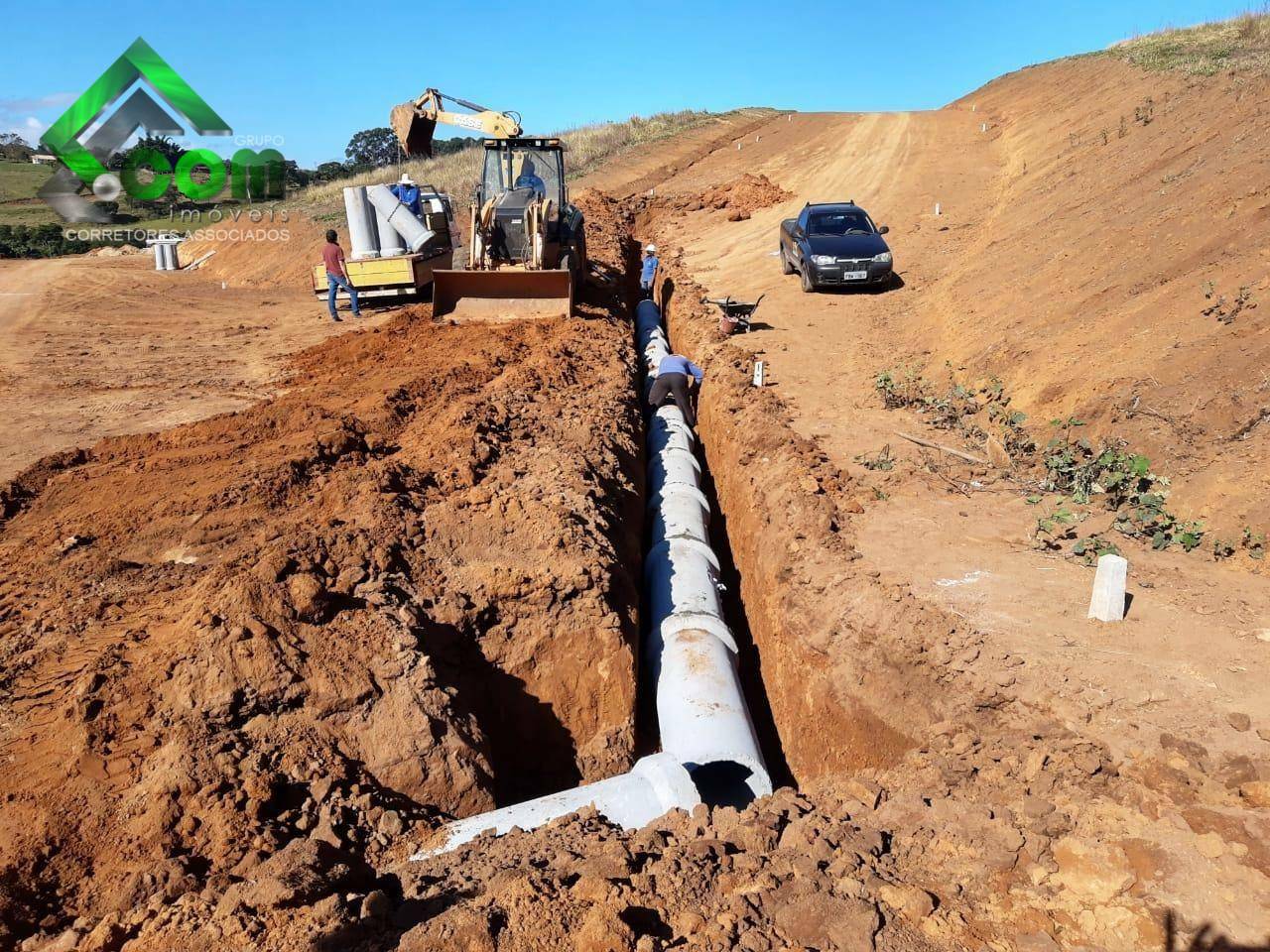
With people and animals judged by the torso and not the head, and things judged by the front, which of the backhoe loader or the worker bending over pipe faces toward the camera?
the backhoe loader

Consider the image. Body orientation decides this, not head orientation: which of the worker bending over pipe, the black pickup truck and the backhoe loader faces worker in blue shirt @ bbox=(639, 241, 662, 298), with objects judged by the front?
the worker bending over pipe

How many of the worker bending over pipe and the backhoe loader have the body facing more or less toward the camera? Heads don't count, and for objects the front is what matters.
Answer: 1

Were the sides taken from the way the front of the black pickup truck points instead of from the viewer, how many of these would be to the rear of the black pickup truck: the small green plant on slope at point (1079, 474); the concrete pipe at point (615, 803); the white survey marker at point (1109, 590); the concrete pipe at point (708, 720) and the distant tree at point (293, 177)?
1

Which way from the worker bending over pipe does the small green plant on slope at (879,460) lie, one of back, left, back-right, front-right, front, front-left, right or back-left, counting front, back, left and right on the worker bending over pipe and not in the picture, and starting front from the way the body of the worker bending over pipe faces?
back-right

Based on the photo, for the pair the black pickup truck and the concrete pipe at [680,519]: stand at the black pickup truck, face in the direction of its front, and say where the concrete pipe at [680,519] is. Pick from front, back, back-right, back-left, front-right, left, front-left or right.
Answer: front-right

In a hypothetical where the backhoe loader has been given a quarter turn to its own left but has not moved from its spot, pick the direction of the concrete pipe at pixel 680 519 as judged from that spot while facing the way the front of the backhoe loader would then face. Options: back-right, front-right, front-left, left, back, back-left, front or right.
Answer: right

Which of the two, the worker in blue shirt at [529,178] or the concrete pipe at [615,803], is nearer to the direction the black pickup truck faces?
the concrete pipe

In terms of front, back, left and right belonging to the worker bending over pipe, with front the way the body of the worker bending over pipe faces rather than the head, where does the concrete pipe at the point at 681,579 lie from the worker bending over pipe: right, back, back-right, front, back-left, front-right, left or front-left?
back

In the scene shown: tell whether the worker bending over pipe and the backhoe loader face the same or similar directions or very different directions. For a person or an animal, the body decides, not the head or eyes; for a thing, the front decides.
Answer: very different directions

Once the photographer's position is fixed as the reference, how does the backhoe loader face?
facing the viewer

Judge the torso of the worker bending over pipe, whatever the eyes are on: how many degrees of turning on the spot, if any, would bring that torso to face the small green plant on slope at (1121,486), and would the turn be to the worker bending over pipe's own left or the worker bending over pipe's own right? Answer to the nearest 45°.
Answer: approximately 135° to the worker bending over pipe's own right

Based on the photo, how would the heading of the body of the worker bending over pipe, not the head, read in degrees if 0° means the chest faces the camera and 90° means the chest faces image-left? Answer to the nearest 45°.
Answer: approximately 180°

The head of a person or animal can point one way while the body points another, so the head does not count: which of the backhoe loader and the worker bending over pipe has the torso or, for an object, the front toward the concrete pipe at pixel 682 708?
the backhoe loader

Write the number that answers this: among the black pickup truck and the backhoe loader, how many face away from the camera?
0

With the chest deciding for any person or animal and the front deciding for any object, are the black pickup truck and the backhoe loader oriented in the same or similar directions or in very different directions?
same or similar directions

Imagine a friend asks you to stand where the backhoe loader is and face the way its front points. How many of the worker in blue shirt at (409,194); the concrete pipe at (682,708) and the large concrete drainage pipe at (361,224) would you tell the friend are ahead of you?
1

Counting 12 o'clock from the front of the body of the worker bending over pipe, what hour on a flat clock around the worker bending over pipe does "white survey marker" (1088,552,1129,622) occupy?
The white survey marker is roughly at 5 o'clock from the worker bending over pipe.

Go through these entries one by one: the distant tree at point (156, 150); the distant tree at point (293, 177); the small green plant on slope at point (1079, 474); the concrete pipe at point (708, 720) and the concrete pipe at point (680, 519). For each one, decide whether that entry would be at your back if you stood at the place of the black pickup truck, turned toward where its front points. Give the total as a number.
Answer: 2

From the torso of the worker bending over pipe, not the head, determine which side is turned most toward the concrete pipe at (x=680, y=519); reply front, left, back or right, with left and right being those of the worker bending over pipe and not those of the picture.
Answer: back
